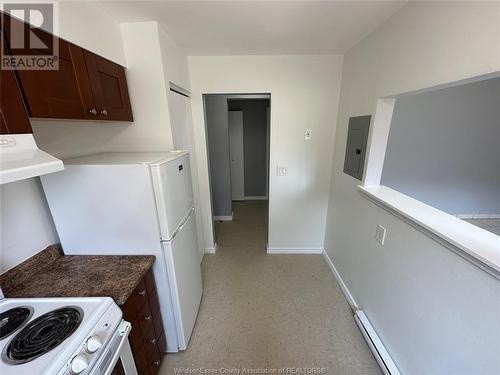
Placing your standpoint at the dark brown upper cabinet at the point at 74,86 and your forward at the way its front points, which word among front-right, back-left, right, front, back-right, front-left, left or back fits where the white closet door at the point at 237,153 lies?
left

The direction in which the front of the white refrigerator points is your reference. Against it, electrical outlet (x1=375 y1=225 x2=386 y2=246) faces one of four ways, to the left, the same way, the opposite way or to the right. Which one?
the opposite way

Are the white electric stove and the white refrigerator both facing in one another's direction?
no

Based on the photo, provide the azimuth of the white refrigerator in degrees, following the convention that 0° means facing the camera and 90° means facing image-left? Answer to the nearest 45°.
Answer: approximately 315°

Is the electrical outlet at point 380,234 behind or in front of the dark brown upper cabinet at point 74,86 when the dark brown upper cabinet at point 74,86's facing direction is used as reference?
in front

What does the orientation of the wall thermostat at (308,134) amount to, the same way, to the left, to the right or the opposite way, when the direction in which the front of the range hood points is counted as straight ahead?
to the right

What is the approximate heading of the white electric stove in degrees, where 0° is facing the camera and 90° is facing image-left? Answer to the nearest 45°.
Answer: approximately 315°

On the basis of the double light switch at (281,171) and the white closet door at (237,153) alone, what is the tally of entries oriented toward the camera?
2

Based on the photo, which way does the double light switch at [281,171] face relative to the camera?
toward the camera

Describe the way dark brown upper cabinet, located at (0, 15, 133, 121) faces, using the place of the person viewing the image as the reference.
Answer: facing the viewer and to the right of the viewer

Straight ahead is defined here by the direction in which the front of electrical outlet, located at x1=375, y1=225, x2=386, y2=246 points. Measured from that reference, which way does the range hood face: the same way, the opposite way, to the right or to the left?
the opposite way

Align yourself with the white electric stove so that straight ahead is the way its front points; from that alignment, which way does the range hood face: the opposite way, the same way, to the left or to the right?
the same way

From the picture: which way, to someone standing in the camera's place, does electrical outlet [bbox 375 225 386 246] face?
facing the viewer and to the left of the viewer

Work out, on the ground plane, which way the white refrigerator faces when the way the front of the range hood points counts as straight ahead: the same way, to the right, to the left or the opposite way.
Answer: the same way

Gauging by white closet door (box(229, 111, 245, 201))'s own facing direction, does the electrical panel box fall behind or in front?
in front
